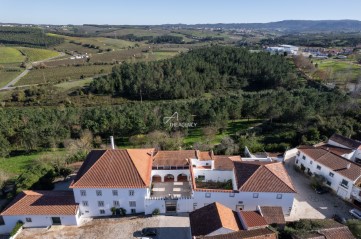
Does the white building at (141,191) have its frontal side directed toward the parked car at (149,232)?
yes

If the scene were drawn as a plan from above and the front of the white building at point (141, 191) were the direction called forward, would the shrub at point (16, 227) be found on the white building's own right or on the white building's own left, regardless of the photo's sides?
on the white building's own right

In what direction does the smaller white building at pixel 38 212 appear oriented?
toward the camera

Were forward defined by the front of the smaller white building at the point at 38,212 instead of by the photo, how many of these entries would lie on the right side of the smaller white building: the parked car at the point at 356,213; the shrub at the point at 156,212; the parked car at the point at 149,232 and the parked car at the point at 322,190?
0

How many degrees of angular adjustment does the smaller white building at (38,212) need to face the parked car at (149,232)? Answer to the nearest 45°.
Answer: approximately 45° to its left

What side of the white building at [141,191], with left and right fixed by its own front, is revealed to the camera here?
front

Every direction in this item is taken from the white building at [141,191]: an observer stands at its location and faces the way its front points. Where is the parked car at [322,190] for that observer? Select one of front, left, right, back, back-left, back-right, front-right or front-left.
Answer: left

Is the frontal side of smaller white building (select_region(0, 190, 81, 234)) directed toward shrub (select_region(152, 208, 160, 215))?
no

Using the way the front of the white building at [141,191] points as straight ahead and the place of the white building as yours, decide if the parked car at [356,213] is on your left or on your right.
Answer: on your left

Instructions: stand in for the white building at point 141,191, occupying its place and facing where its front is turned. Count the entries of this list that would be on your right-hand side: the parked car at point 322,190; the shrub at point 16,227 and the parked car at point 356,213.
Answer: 1

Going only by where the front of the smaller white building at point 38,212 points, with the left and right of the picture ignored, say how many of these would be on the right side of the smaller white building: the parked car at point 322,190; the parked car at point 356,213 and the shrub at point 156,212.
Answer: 0
